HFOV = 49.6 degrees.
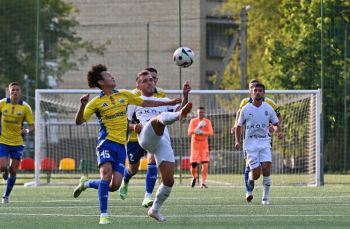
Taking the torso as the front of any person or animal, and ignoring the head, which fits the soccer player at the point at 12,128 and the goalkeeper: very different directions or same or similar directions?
same or similar directions

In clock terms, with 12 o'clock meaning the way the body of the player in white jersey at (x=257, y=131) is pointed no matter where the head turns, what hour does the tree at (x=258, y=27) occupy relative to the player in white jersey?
The tree is roughly at 6 o'clock from the player in white jersey.

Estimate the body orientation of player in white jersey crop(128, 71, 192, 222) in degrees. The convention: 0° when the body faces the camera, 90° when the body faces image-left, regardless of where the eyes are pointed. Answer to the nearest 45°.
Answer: approximately 315°

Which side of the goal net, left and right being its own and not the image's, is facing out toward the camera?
front

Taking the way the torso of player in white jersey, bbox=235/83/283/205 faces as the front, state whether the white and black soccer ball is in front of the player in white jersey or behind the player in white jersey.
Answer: in front

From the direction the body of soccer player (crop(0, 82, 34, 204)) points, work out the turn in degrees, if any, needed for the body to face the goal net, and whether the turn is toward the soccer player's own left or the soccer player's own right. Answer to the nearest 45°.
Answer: approximately 135° to the soccer player's own left

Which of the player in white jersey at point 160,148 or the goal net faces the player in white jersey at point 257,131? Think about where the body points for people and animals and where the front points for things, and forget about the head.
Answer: the goal net

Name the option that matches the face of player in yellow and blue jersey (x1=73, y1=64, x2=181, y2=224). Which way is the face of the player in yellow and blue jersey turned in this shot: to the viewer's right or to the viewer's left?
to the viewer's right

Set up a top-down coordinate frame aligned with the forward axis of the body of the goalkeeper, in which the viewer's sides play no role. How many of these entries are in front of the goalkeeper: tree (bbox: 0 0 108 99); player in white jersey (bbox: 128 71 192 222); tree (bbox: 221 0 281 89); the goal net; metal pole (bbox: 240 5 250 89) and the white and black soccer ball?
2

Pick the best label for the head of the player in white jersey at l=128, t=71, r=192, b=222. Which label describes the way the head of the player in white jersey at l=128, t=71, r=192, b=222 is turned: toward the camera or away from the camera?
toward the camera

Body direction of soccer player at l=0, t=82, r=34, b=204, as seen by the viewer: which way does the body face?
toward the camera
